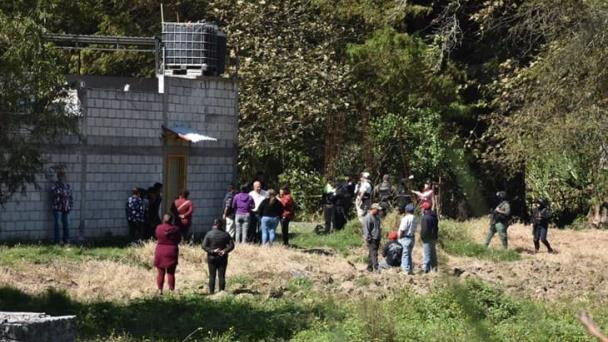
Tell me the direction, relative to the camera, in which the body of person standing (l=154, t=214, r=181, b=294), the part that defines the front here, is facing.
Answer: away from the camera

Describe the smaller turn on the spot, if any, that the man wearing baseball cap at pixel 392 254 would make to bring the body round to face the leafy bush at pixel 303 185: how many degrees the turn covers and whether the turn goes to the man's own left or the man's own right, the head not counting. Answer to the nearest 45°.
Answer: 0° — they already face it

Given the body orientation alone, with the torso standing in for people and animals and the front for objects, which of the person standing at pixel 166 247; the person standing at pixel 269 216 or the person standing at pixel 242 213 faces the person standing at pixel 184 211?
the person standing at pixel 166 247

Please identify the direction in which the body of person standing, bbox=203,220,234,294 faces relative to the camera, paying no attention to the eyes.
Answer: away from the camera

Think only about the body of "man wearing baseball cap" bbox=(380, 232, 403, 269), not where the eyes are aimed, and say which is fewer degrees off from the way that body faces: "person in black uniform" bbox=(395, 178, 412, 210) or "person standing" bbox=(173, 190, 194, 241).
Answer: the person in black uniform

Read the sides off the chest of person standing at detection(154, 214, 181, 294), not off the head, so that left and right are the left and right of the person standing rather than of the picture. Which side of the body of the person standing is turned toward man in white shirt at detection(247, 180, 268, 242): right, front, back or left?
front

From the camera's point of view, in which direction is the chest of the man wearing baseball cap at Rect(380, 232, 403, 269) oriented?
away from the camera

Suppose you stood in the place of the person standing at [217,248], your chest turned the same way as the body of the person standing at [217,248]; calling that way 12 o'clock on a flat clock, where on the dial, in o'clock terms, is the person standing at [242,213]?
the person standing at [242,213] is roughly at 12 o'clock from the person standing at [217,248].

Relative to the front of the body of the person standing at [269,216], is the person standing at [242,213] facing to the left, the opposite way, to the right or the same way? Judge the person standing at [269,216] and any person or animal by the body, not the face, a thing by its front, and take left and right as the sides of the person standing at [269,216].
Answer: the same way

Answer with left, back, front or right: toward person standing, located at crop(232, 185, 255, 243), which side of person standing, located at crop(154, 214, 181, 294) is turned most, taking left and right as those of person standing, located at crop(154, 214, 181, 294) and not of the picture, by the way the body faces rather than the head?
front
